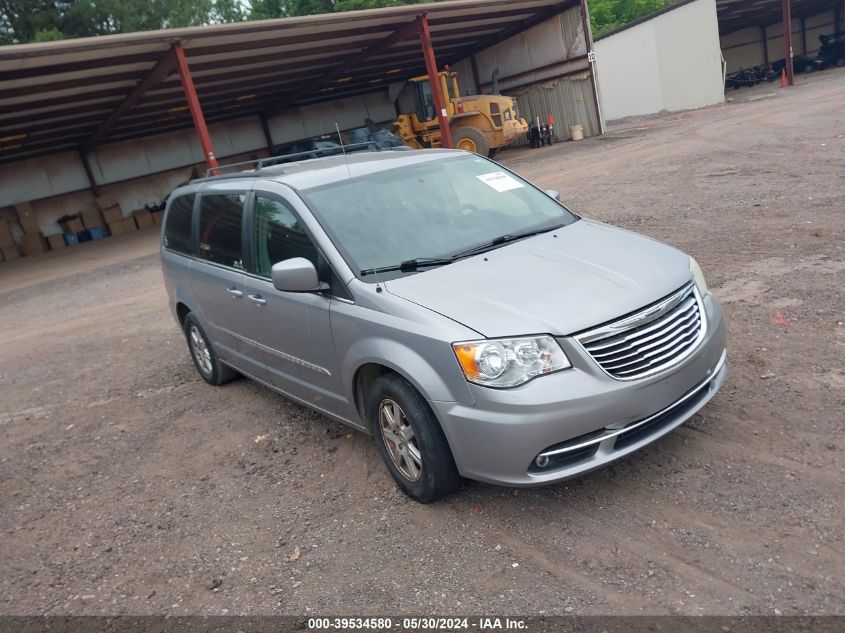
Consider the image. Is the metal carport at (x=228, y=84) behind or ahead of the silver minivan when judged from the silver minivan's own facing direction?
behind

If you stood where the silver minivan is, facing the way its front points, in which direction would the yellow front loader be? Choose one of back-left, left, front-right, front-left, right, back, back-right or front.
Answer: back-left

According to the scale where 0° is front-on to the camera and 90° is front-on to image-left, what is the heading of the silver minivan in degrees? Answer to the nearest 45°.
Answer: approximately 315°
